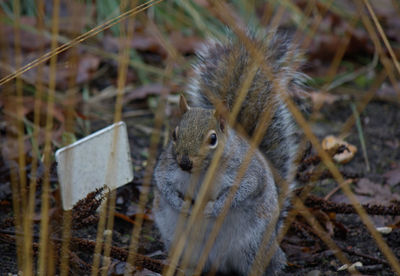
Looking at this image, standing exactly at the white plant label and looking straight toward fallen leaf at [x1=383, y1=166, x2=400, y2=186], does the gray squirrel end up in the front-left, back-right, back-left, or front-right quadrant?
front-right

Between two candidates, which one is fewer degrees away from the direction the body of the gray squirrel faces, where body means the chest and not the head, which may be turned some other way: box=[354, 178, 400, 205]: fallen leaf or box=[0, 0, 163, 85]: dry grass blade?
the dry grass blade

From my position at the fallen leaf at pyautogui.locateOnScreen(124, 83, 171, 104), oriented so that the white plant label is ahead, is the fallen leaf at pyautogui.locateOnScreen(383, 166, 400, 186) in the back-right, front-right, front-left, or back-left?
front-left

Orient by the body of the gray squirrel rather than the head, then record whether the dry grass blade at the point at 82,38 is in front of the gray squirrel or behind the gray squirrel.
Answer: in front

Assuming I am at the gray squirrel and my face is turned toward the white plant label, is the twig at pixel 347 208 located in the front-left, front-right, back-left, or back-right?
back-right

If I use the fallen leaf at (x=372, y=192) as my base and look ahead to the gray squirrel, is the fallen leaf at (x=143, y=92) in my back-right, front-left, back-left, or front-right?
front-right

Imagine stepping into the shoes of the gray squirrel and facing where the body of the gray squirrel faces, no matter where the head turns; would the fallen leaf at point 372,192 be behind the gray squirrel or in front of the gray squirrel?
behind

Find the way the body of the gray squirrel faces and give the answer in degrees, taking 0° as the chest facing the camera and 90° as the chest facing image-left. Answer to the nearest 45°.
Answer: approximately 45°
